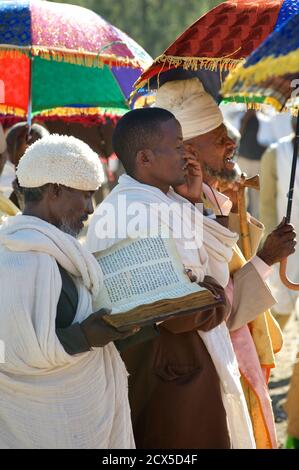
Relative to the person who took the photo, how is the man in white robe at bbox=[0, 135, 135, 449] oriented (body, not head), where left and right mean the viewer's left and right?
facing to the right of the viewer

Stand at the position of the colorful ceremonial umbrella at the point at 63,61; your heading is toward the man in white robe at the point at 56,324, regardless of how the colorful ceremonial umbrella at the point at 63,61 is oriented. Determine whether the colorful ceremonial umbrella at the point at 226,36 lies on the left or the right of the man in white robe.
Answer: left

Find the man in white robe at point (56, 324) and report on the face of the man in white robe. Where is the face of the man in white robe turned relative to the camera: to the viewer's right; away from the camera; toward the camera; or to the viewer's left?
to the viewer's right
